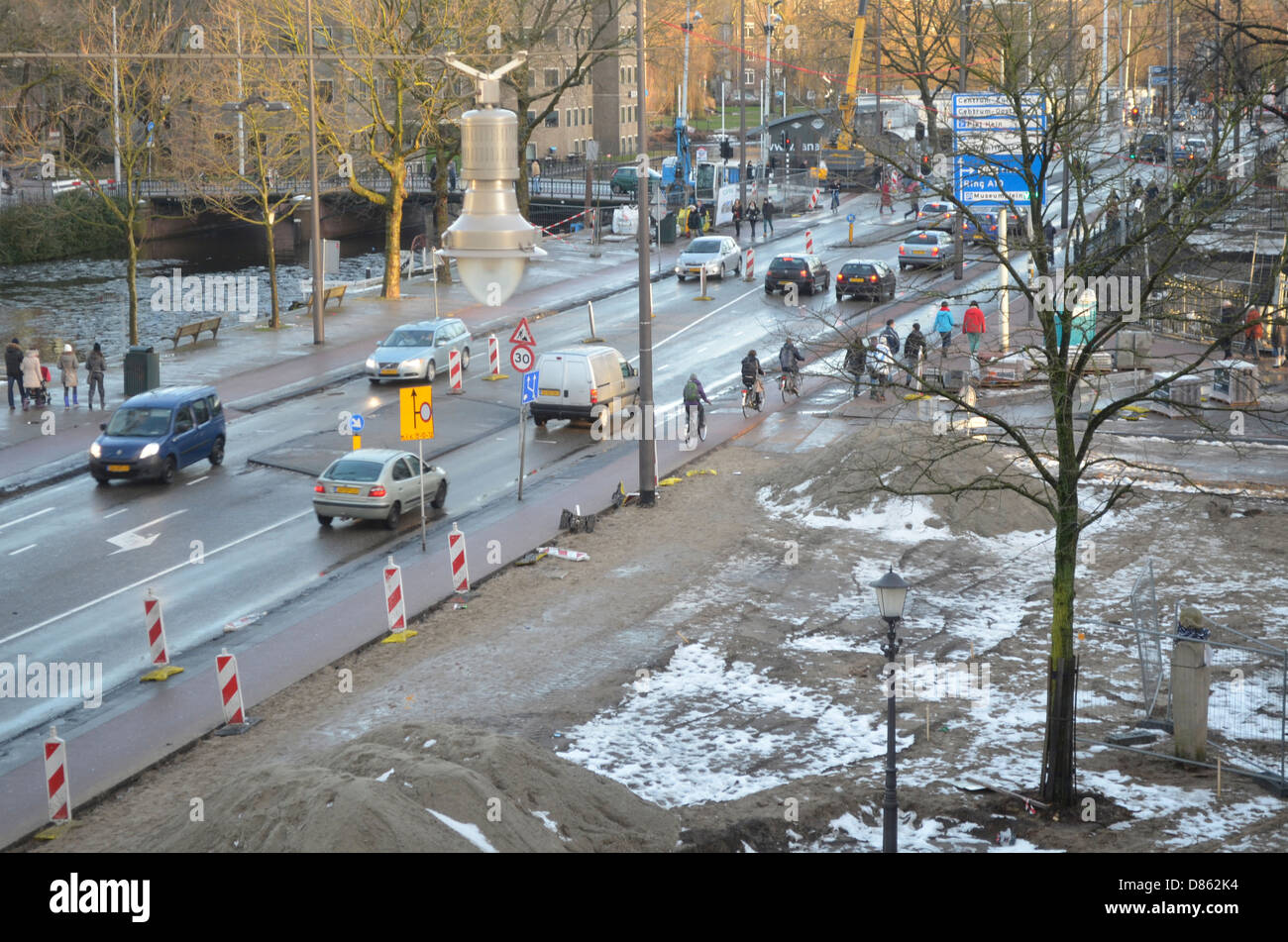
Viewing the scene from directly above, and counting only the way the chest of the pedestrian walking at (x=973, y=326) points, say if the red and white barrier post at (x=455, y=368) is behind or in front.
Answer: behind

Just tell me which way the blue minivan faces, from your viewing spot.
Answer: facing the viewer and to the left of the viewer

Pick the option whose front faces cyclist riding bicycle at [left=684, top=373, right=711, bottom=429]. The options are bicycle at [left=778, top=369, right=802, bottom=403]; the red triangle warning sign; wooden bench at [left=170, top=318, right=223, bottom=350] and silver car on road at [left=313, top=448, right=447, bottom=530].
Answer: the silver car on road

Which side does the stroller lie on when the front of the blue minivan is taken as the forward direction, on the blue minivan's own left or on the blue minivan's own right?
on the blue minivan's own right

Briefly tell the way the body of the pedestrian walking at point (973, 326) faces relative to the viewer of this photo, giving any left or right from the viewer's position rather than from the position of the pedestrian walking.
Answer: facing away from the viewer

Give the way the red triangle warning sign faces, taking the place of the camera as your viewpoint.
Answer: facing the viewer

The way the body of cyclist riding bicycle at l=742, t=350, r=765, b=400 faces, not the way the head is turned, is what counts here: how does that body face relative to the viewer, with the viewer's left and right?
facing away from the viewer and to the right of the viewer

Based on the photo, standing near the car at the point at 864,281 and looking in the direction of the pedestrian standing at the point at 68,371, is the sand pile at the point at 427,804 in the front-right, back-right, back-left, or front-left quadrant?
front-left

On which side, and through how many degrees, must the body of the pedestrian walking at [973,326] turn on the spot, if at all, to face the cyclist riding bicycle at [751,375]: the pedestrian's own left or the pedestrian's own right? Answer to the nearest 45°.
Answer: approximately 135° to the pedestrian's own left

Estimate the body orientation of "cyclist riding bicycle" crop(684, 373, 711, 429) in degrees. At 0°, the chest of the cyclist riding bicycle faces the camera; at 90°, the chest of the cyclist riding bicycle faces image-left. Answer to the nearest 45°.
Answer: approximately 225°

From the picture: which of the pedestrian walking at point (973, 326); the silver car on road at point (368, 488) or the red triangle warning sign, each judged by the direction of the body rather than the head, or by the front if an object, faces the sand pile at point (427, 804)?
the red triangle warning sign

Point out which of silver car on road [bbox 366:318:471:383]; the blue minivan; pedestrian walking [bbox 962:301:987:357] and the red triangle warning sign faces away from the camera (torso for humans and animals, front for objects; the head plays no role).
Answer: the pedestrian walking

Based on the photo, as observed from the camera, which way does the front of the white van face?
facing away from the viewer and to the right of the viewer
